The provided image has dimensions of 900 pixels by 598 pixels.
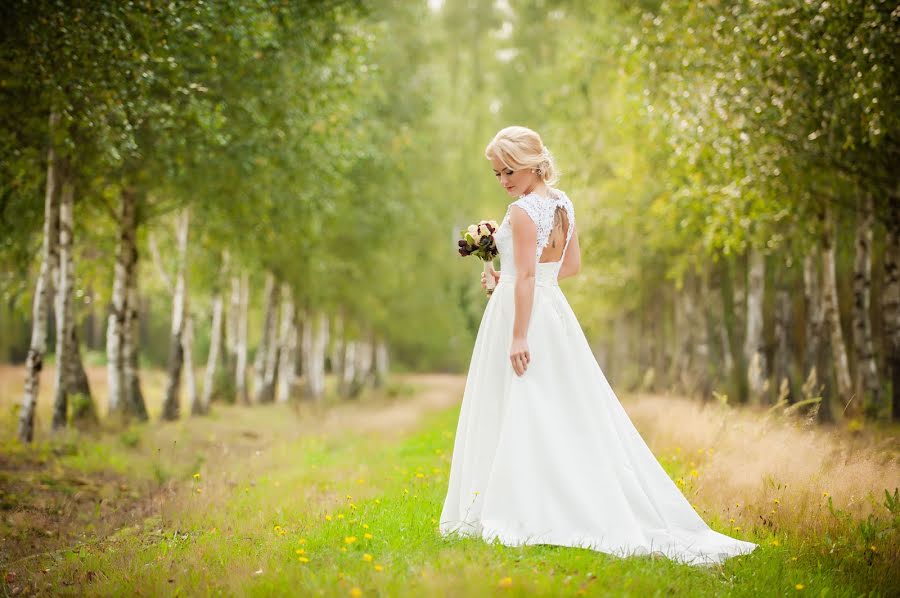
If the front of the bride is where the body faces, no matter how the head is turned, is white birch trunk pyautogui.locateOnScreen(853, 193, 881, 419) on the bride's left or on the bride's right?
on the bride's right

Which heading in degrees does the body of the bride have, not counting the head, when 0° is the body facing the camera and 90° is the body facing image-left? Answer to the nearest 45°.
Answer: approximately 135°

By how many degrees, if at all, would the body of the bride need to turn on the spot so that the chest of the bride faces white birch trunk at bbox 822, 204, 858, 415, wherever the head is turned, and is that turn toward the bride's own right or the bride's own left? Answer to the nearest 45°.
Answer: approximately 90° to the bride's own right

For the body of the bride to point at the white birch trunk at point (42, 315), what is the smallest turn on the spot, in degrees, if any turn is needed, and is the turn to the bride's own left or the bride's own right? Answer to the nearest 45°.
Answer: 0° — they already face it

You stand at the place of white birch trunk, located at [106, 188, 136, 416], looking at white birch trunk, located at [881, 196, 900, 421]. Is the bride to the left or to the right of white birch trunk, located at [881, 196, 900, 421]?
right
